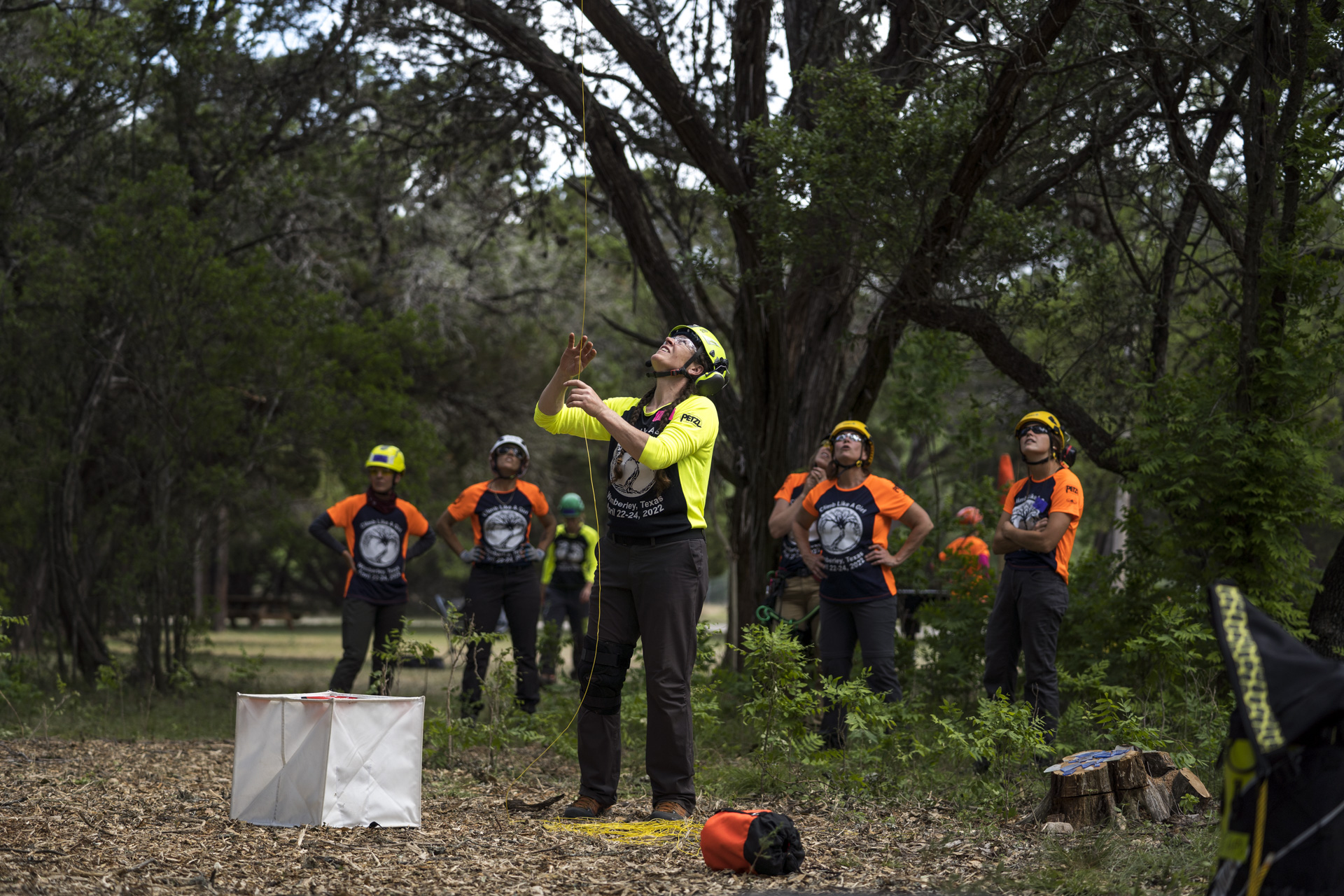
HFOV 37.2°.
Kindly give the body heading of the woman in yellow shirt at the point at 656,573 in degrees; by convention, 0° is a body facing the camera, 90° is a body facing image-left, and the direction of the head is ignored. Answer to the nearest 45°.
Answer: approximately 45°

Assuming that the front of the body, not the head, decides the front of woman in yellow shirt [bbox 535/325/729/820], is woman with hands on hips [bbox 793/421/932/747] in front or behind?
behind

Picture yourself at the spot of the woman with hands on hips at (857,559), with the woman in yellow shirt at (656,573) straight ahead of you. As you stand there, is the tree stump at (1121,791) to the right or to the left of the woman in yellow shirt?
left

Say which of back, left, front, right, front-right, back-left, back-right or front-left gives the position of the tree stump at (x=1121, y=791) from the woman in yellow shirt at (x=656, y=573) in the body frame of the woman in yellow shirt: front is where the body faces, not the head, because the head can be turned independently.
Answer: back-left

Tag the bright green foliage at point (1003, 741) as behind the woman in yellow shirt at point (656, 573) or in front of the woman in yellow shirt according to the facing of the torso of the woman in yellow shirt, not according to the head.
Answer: behind

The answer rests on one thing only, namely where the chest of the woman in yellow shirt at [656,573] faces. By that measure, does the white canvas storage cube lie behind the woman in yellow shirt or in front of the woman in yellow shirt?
in front

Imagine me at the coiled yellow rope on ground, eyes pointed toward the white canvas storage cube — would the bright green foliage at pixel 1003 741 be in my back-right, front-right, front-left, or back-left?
back-right

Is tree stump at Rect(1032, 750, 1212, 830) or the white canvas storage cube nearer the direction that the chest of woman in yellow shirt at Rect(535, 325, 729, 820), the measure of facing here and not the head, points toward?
the white canvas storage cube
